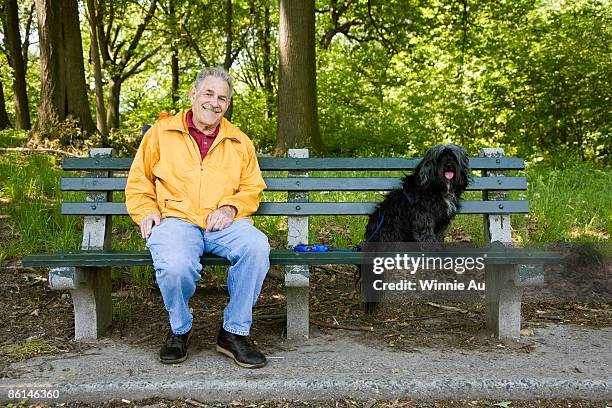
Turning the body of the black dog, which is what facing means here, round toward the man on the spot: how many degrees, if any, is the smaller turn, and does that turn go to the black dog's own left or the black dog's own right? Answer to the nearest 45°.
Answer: approximately 90° to the black dog's own right

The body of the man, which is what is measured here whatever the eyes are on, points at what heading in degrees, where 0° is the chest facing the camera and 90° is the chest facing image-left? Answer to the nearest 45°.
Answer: approximately 0°

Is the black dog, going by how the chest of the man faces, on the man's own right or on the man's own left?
on the man's own left

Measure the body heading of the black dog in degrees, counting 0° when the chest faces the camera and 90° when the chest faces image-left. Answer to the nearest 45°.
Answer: approximately 315°
